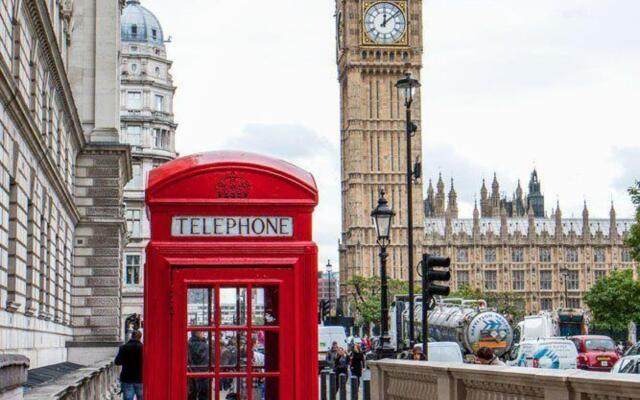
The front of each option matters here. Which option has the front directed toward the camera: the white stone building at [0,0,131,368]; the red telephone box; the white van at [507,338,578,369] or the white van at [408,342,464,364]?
the red telephone box

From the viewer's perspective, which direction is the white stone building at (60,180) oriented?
to the viewer's right

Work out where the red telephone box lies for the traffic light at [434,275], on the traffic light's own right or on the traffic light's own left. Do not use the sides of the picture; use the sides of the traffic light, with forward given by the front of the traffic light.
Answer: on the traffic light's own right
